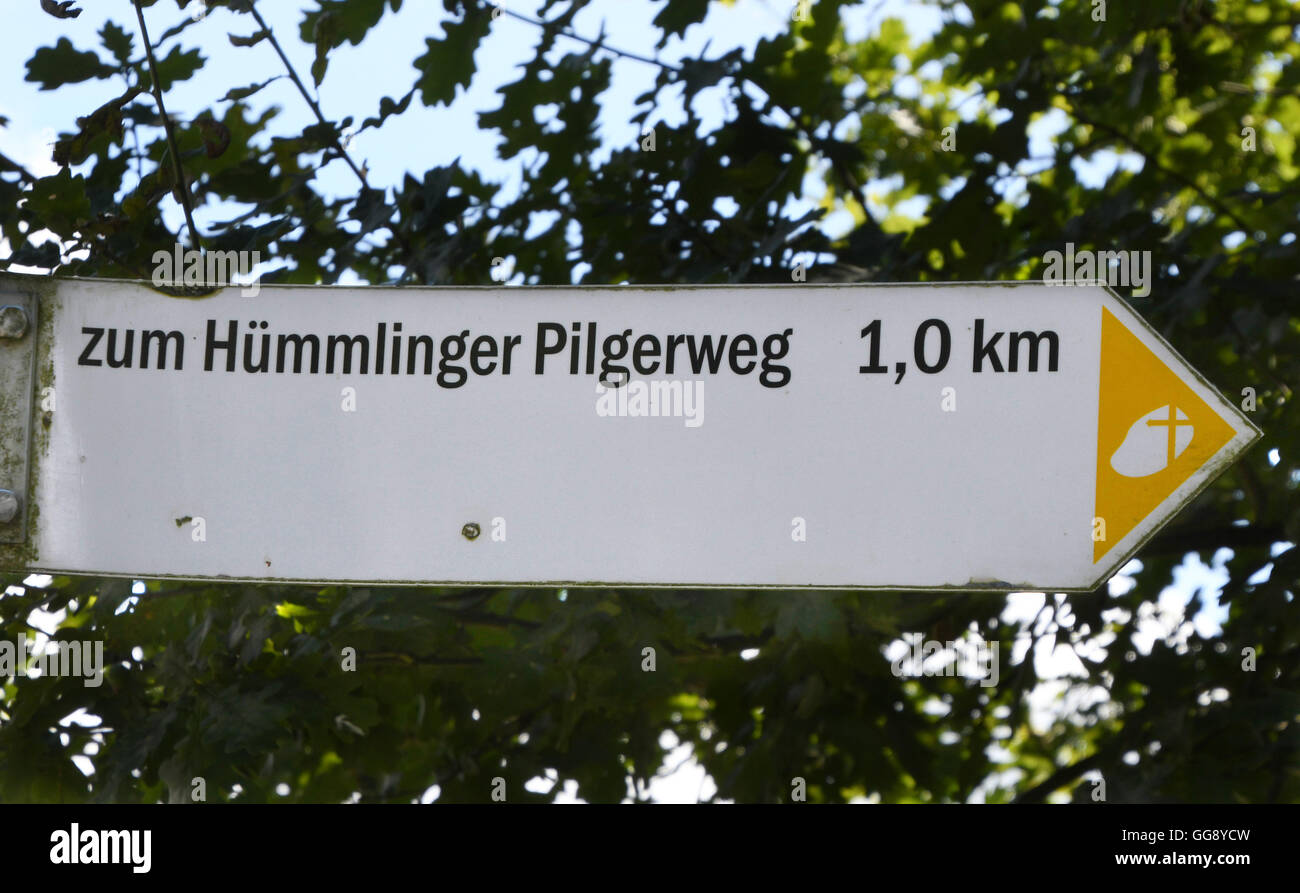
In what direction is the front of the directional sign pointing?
toward the camera
